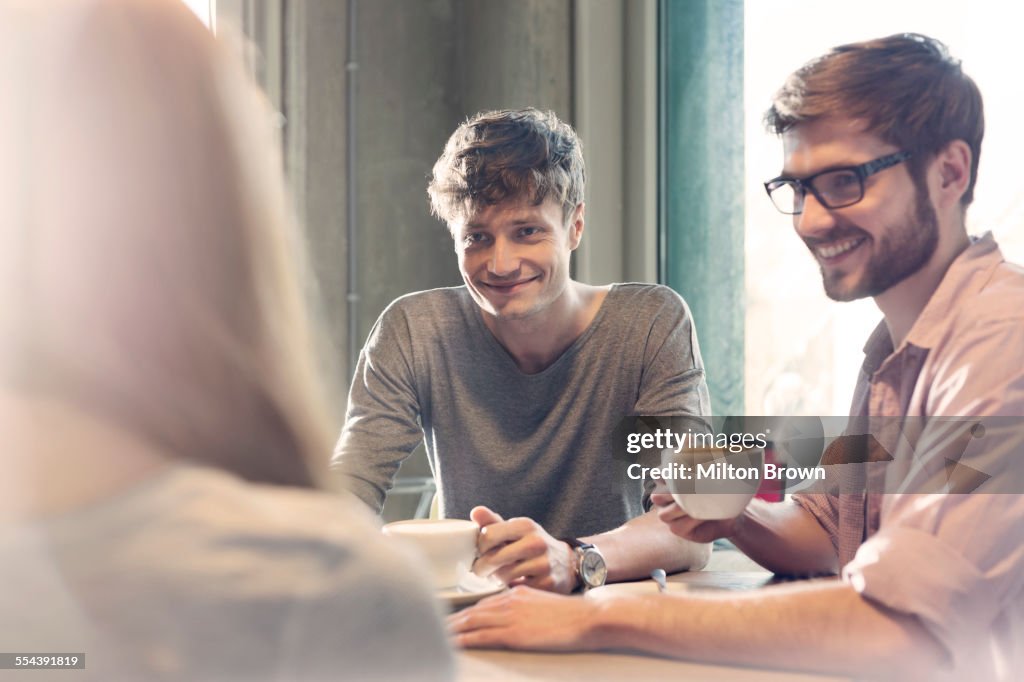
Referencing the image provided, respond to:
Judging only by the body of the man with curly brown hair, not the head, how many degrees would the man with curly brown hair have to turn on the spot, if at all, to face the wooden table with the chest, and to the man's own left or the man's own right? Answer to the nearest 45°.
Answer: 0° — they already face it

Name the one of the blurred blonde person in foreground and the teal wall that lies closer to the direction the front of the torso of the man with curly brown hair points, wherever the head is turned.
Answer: the blurred blonde person in foreground

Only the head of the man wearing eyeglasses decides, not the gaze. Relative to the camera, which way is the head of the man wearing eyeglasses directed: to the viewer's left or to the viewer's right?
to the viewer's left

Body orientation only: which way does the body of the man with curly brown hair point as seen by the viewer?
toward the camera

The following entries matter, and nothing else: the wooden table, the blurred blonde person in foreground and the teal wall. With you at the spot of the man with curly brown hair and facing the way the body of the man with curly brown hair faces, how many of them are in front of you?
2

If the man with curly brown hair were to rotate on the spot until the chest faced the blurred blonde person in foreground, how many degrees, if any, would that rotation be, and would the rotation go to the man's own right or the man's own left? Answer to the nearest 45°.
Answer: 0° — they already face them

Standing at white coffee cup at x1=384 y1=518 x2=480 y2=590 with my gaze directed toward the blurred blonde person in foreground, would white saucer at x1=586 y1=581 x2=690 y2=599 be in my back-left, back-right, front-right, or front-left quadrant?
back-left

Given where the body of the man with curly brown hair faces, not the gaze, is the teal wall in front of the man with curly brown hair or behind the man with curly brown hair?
behind
